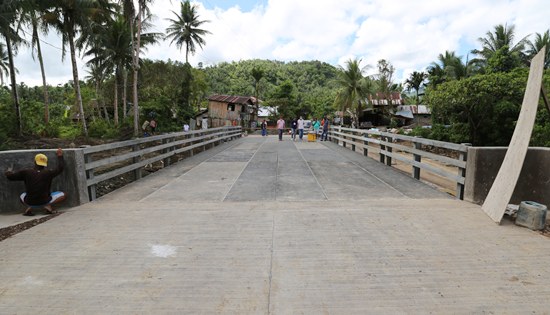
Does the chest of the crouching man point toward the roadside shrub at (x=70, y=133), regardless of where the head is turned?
yes

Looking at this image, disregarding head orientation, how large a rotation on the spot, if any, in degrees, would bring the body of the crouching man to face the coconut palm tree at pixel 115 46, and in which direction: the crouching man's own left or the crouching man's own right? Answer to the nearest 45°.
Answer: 0° — they already face it

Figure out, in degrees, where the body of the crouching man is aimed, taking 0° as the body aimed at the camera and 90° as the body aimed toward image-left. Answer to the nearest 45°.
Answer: approximately 180°

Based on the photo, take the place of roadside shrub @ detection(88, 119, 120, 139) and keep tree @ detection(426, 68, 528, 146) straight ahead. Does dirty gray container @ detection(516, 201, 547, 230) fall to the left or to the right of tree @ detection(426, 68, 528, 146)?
right

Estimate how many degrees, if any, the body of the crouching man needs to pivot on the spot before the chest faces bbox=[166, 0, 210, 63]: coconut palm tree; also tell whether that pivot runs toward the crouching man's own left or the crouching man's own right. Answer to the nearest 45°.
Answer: approximately 45° to the crouching man's own right

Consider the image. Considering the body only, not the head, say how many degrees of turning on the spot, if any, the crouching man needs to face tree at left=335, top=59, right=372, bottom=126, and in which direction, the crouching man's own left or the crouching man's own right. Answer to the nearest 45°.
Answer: approximately 45° to the crouching man's own right
